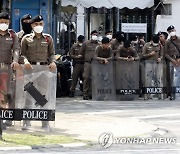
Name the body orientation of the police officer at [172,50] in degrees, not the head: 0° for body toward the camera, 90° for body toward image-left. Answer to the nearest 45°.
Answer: approximately 0°

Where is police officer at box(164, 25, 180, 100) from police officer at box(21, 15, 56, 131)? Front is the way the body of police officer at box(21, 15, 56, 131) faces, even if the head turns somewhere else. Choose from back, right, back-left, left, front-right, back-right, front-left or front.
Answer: back-left

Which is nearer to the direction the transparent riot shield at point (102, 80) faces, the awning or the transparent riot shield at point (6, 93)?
the transparent riot shield

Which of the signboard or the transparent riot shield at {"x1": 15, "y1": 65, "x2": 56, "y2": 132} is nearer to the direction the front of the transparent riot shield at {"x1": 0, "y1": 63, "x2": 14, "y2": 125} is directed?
the transparent riot shield

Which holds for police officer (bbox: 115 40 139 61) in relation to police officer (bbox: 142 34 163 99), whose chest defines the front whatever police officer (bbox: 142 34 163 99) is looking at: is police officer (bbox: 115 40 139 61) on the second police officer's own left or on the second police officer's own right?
on the second police officer's own right
